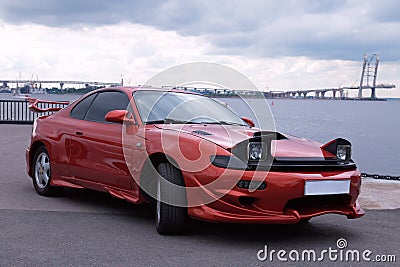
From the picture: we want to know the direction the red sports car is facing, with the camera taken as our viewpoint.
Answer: facing the viewer and to the right of the viewer
